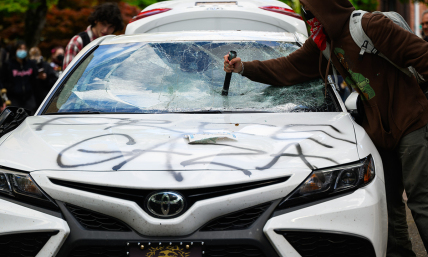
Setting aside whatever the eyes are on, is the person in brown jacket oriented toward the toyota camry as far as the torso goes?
yes

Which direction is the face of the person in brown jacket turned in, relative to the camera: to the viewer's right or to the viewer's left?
to the viewer's left

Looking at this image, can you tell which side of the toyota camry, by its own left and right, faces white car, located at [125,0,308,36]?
back

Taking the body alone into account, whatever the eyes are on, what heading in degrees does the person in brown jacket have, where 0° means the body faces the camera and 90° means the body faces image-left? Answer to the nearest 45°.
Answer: approximately 45°
